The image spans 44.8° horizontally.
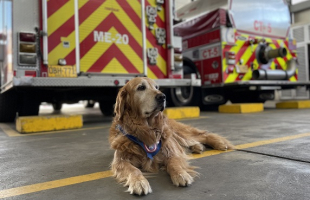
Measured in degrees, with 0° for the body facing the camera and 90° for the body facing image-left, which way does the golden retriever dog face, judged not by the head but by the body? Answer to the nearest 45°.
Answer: approximately 0°

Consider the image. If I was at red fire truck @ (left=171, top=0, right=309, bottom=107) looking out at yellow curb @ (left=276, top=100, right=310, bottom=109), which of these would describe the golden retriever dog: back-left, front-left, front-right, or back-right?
back-right

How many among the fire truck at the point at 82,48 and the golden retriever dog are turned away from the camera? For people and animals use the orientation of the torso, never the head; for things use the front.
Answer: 1

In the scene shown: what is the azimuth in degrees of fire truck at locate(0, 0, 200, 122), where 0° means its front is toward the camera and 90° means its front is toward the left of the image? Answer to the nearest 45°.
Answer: approximately 180°

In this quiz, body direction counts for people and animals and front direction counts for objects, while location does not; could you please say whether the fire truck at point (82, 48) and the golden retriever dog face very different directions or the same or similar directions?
very different directions

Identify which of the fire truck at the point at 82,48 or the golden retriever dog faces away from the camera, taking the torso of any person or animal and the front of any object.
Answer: the fire truck
